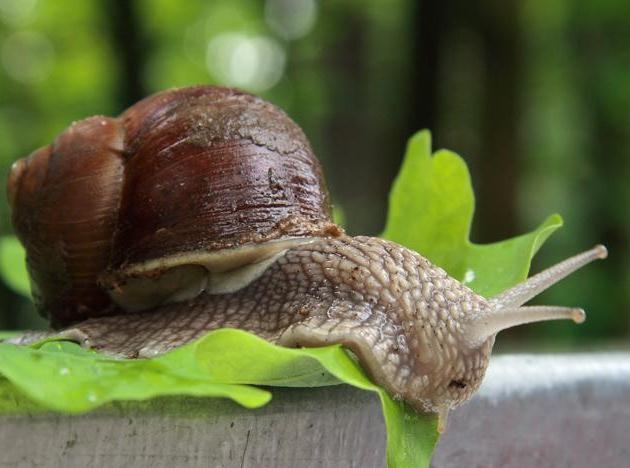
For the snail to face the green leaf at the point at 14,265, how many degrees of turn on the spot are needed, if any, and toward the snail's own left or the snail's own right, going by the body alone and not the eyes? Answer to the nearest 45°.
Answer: approximately 135° to the snail's own left

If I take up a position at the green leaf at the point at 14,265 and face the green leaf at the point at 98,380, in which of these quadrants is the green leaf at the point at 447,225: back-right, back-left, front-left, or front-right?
front-left

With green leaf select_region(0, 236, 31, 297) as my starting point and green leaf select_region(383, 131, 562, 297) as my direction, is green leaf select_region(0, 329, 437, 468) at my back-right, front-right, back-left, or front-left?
front-right

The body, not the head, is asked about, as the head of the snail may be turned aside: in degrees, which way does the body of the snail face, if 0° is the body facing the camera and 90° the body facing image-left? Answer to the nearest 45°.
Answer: approximately 270°
